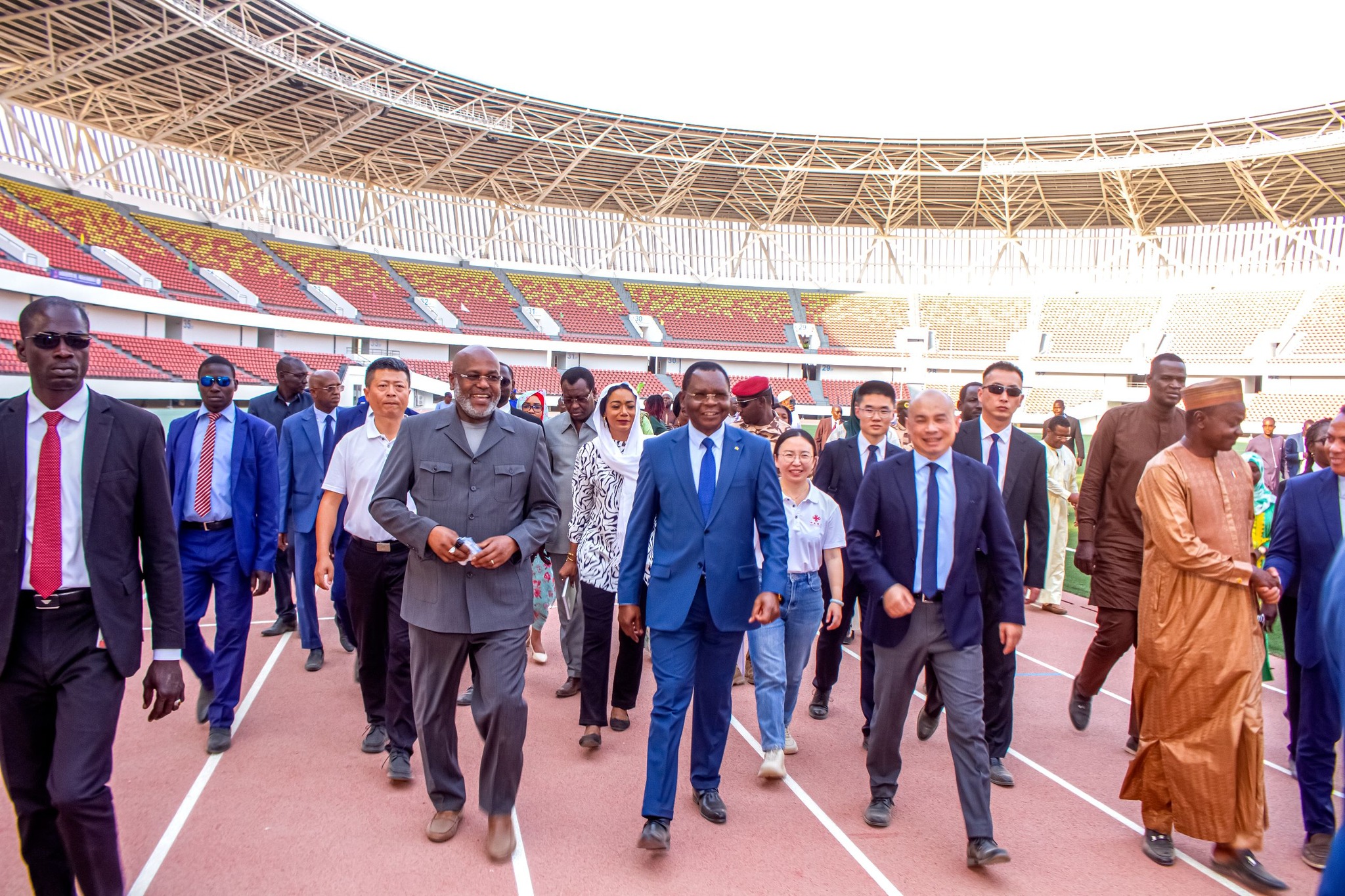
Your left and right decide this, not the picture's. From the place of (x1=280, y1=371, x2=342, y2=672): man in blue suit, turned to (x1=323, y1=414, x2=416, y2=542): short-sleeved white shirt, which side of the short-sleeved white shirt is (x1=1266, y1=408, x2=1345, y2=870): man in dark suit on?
left

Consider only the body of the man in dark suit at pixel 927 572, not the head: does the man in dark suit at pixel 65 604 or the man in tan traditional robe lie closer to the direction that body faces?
the man in dark suit

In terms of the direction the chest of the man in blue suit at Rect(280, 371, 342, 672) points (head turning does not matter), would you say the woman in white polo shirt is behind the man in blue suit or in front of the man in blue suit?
in front

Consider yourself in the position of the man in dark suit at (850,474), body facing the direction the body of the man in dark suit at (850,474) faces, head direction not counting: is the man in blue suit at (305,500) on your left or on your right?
on your right

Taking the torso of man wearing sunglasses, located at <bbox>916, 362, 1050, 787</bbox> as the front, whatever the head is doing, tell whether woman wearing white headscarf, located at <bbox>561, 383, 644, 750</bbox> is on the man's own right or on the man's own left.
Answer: on the man's own right

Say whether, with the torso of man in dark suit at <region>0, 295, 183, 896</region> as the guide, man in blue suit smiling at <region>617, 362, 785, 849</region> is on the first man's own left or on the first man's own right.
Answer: on the first man's own left

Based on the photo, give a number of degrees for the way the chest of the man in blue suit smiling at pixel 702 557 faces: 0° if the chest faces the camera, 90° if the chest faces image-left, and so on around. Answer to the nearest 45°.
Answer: approximately 0°
